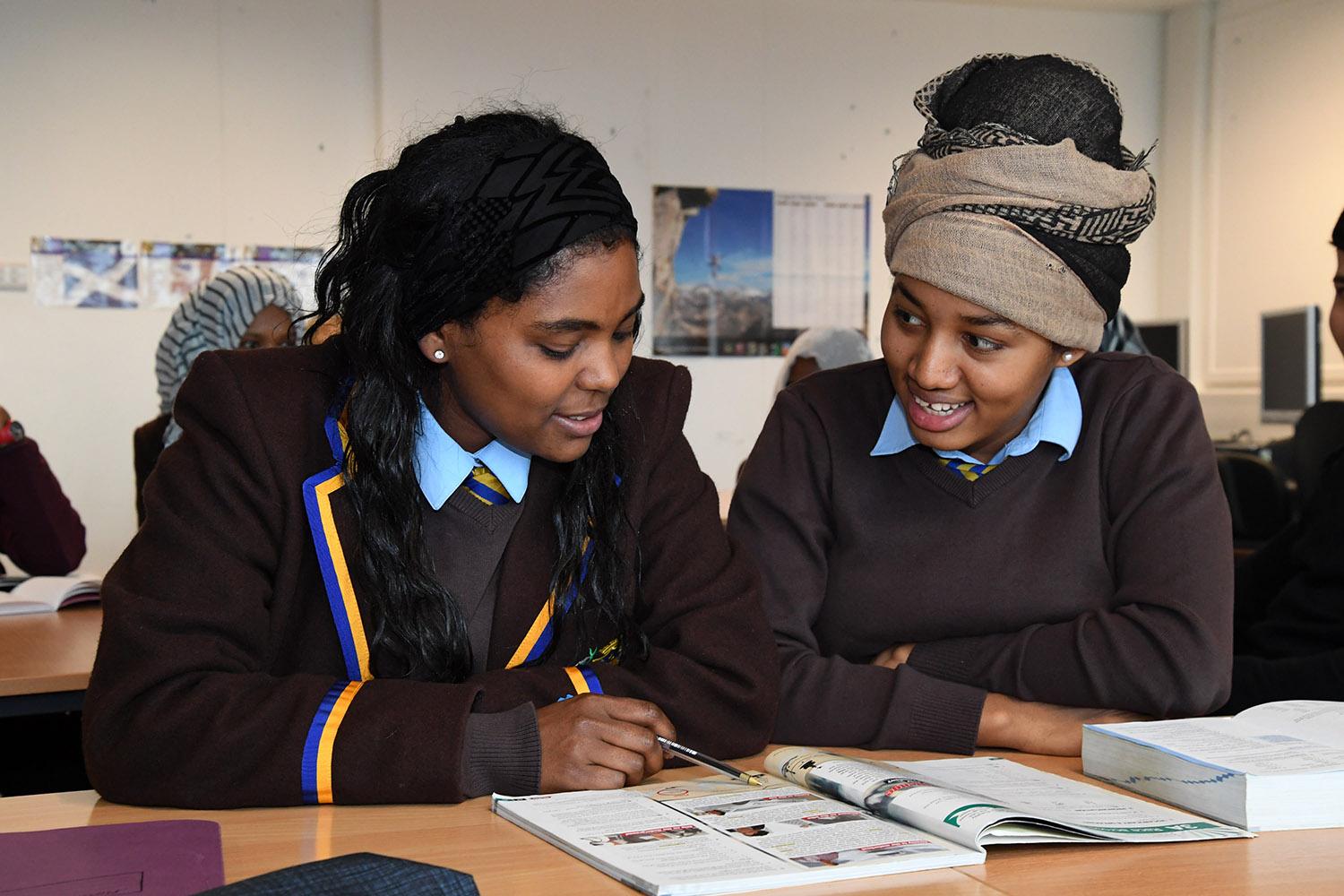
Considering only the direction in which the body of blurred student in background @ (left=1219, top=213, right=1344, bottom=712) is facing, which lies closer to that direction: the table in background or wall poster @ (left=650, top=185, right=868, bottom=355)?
the table in background

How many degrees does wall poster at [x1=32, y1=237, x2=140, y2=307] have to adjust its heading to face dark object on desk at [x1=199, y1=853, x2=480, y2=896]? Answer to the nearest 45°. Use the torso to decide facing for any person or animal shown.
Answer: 0° — it already faces it

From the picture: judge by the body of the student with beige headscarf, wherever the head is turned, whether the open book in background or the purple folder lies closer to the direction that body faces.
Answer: the purple folder

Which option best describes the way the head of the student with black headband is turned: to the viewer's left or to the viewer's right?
to the viewer's right

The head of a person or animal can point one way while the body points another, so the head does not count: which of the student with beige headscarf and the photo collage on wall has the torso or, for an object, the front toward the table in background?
the photo collage on wall

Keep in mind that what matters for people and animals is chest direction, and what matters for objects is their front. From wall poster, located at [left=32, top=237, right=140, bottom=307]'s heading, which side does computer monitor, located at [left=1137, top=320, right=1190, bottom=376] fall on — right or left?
on its left

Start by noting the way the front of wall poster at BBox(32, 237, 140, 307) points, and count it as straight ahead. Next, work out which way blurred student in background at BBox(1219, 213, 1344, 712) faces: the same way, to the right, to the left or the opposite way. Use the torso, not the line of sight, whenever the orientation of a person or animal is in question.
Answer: to the right

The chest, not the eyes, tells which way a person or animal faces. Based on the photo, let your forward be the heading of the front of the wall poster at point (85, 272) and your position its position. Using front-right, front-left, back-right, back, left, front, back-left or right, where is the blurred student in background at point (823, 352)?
front-left

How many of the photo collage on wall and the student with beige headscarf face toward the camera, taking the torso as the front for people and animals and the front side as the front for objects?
2

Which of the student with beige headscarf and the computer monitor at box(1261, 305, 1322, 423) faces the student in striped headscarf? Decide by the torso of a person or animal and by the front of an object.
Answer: the computer monitor
